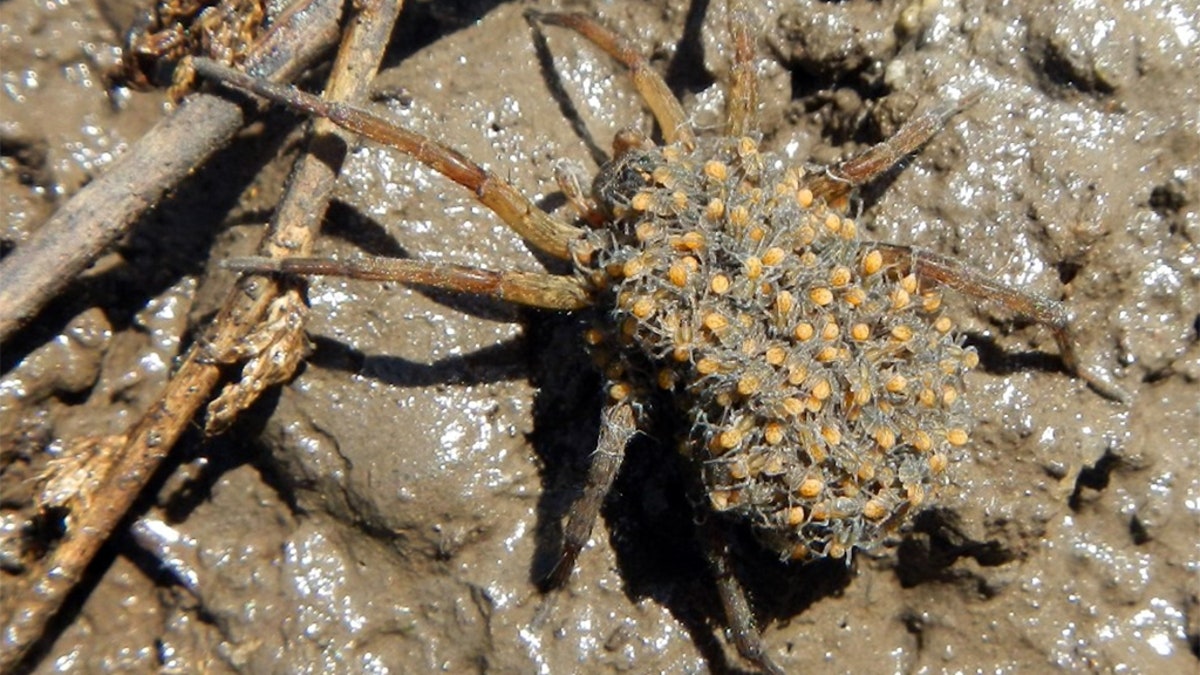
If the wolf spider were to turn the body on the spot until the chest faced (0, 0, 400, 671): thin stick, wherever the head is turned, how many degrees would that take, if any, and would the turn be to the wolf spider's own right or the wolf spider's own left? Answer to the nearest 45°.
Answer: approximately 45° to the wolf spider's own left

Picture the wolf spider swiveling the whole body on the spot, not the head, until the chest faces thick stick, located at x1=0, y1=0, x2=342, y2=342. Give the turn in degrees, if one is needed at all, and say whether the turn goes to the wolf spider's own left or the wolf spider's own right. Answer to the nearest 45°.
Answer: approximately 45° to the wolf spider's own left

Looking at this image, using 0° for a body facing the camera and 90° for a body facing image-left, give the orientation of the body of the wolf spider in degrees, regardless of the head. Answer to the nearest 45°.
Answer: approximately 135°
